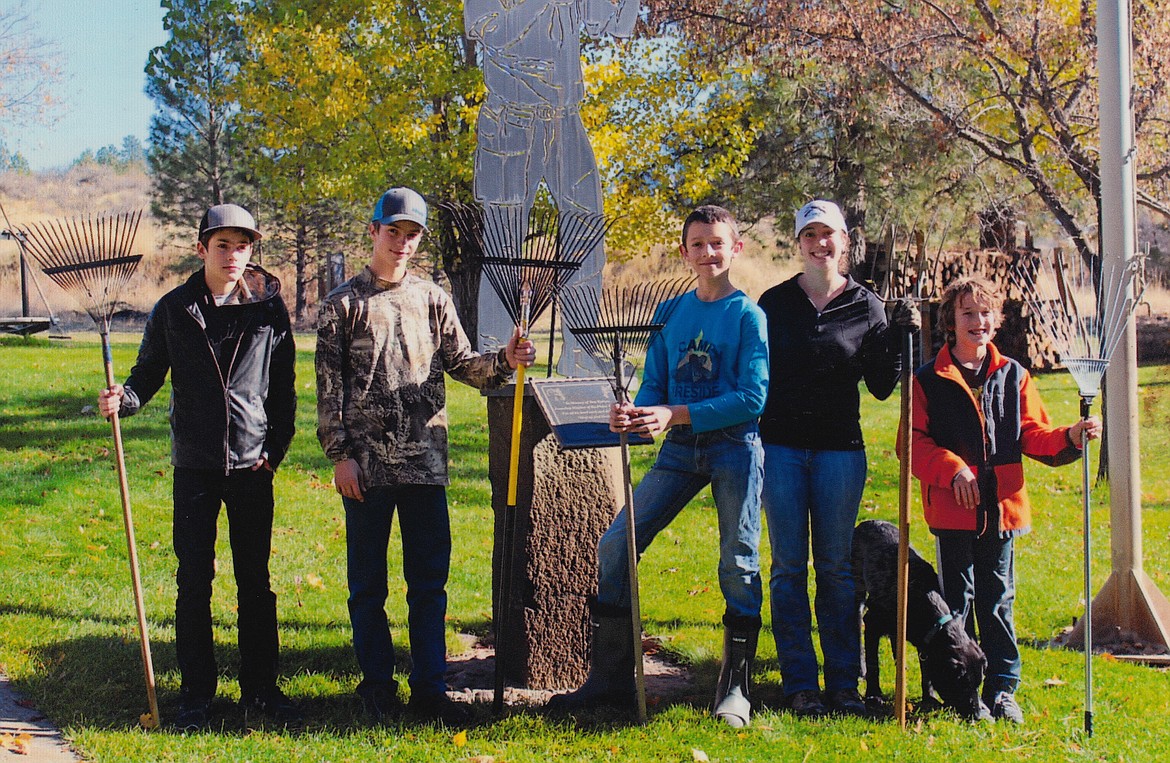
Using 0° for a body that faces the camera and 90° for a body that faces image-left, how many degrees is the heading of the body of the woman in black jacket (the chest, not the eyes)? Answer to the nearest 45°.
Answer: approximately 0°

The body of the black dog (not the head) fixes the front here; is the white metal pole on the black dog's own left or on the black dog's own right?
on the black dog's own left

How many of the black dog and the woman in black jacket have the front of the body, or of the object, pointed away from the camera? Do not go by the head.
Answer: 0

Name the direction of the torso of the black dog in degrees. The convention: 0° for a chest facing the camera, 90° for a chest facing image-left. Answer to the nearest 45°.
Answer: approximately 315°

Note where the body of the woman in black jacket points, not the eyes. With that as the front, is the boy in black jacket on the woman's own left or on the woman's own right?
on the woman's own right

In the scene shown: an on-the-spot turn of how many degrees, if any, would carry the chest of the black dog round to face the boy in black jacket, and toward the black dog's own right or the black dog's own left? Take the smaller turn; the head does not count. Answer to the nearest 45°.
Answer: approximately 135° to the black dog's own right

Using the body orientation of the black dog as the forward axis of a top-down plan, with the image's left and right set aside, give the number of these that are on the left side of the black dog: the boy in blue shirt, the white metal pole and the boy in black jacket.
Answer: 1

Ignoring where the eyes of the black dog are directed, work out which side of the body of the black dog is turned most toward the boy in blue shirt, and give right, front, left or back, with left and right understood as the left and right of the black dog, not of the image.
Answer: right
